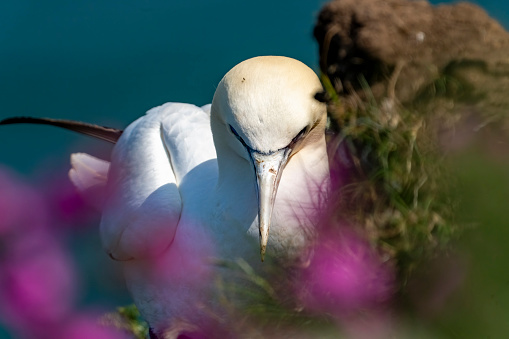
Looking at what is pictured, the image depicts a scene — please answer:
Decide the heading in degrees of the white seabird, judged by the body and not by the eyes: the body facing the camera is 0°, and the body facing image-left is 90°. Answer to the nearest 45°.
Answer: approximately 315°
